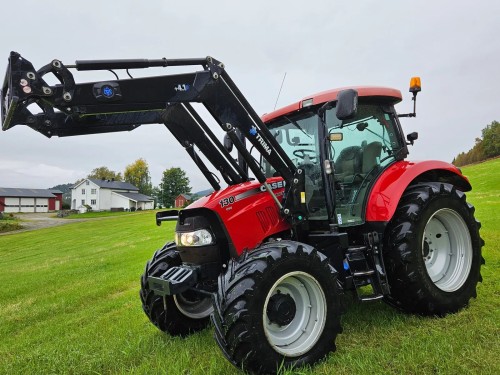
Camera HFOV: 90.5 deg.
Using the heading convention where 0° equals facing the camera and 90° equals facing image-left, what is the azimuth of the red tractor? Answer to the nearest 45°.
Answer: approximately 45°
